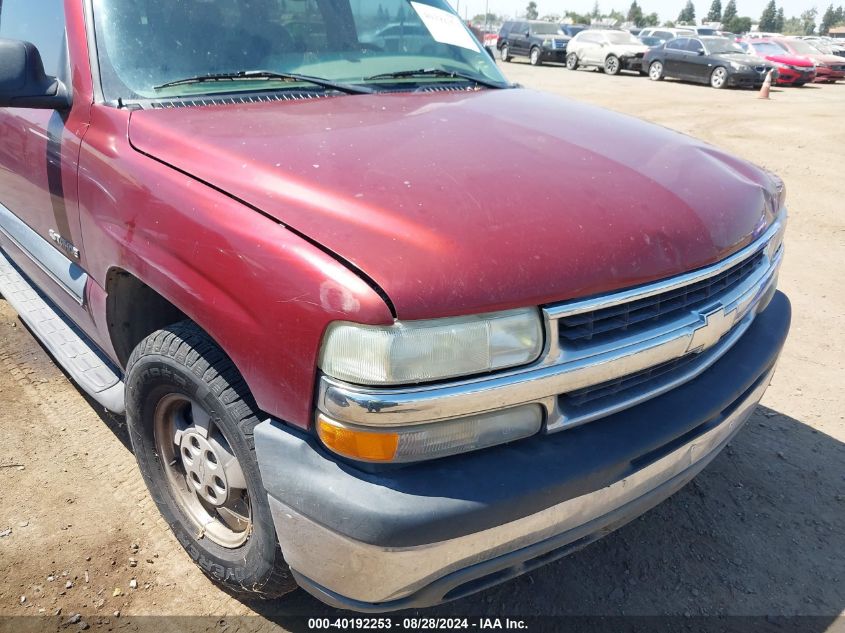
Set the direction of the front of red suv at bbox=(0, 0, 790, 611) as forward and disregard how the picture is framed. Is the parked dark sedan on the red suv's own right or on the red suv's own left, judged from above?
on the red suv's own left

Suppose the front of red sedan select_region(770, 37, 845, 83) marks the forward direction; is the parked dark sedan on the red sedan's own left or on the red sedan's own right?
on the red sedan's own right

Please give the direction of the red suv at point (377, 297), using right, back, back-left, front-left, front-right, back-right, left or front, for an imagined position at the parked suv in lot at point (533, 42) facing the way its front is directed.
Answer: front-right

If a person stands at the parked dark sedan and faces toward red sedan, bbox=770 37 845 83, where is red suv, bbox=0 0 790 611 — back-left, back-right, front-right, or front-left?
back-right

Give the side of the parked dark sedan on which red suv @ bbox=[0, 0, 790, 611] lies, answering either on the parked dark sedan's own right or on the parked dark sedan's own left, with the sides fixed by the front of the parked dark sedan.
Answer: on the parked dark sedan's own right

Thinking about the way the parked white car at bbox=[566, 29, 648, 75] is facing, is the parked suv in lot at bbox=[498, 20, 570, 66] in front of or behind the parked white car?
behind

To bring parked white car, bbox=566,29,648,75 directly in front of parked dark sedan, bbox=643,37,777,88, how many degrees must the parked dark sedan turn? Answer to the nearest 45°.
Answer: approximately 180°

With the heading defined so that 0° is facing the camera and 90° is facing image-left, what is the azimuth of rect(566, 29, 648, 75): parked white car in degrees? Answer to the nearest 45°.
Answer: approximately 315°

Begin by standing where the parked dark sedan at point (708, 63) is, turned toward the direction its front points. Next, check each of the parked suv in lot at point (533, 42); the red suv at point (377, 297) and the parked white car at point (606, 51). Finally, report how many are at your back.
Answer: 2
